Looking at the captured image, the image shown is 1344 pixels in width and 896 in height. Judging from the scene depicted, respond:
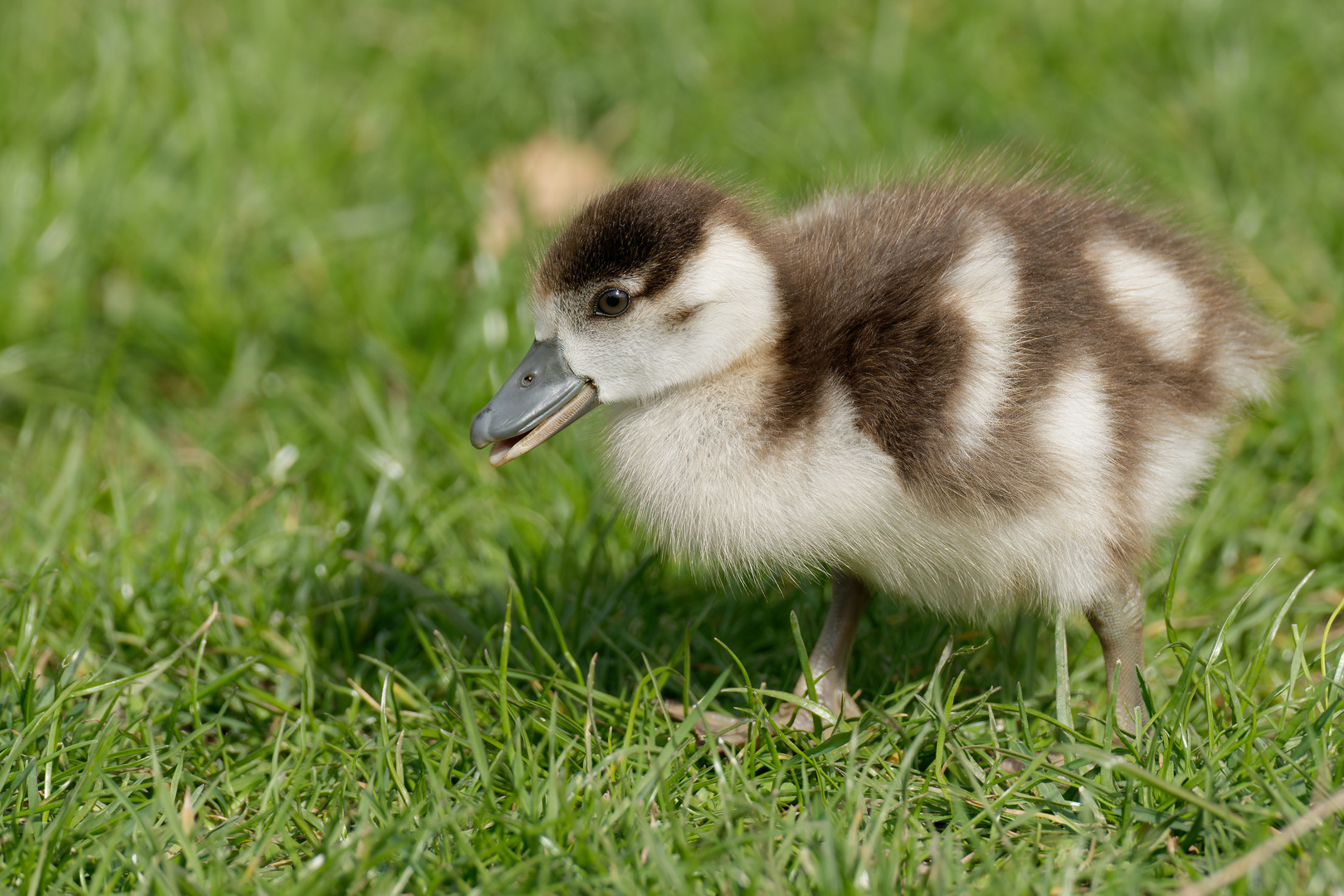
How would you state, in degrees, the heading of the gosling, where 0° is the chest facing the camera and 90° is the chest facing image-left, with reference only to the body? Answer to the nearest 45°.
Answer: approximately 90°
